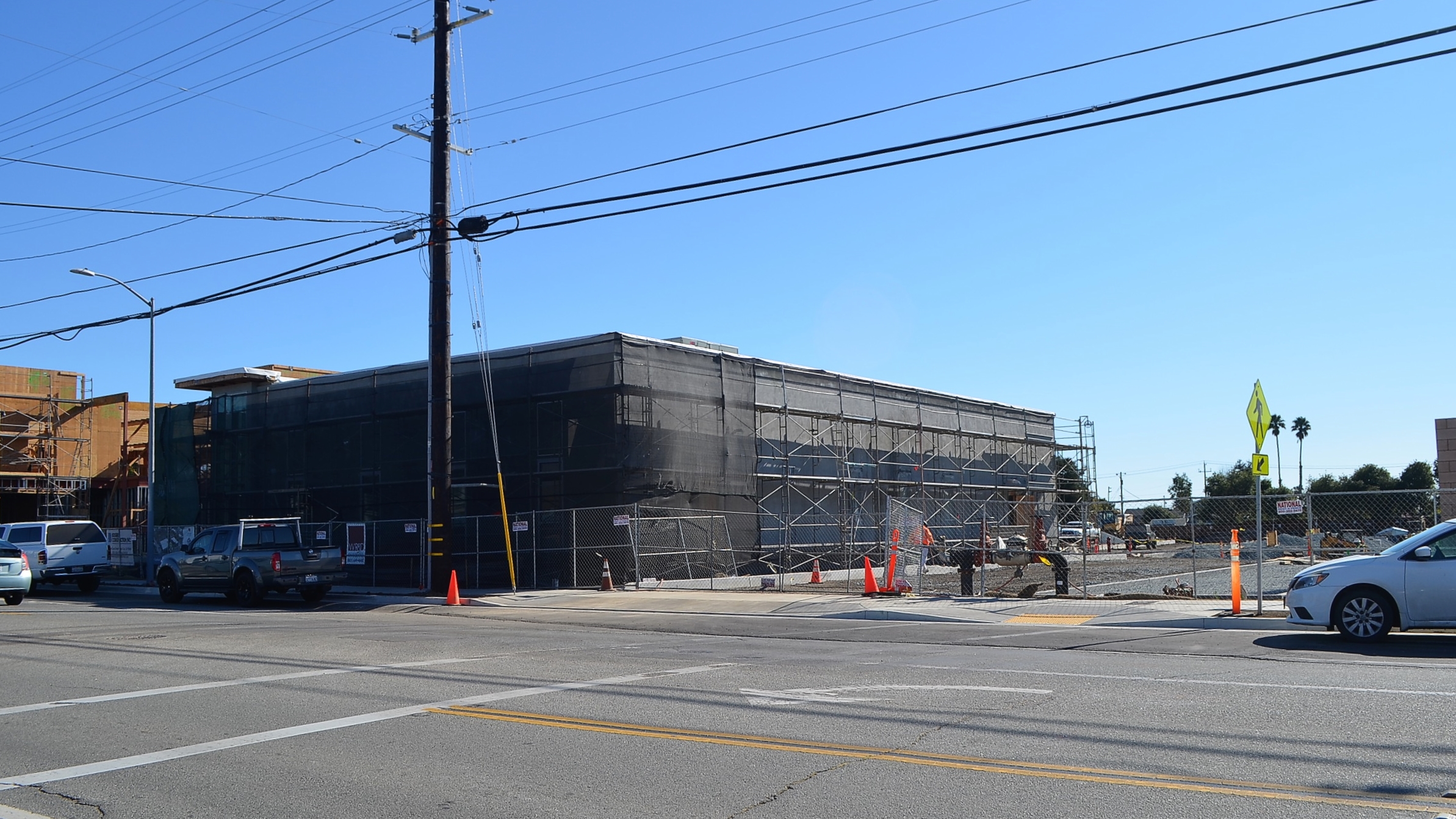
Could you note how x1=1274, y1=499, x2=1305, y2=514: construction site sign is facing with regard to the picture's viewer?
facing the viewer

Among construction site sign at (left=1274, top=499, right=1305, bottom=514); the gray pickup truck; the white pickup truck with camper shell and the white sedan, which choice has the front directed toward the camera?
the construction site sign

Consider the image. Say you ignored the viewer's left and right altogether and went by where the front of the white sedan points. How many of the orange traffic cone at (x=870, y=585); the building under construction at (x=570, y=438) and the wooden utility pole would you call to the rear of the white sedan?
0

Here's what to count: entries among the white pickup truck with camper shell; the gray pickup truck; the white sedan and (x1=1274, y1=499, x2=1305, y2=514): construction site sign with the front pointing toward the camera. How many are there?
1

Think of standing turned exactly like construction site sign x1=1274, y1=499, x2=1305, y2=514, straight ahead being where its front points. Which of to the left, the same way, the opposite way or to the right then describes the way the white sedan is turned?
to the right

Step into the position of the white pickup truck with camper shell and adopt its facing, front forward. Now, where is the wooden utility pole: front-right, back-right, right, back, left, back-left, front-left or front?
back

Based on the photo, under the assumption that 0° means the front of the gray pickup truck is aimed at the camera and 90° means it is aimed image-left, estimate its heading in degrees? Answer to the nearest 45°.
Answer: approximately 135°

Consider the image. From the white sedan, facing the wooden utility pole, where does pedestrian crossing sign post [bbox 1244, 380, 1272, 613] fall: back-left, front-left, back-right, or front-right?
front-right

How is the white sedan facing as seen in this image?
to the viewer's left

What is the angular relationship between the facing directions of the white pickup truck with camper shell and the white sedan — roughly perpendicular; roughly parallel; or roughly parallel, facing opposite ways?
roughly parallel

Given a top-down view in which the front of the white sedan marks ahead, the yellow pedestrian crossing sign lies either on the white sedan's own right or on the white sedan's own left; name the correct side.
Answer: on the white sedan's own right

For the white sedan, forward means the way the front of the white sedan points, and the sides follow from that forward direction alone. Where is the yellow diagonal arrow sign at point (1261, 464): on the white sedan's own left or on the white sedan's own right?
on the white sedan's own right

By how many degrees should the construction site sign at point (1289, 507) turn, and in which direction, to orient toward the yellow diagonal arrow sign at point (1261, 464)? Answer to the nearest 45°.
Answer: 0° — it already faces it

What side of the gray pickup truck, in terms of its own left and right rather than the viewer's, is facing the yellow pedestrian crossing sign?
back

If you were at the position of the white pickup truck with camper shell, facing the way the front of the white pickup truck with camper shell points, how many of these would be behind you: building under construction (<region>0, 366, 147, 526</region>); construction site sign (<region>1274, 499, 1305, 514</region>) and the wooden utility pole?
2

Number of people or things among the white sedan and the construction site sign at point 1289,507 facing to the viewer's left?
1
